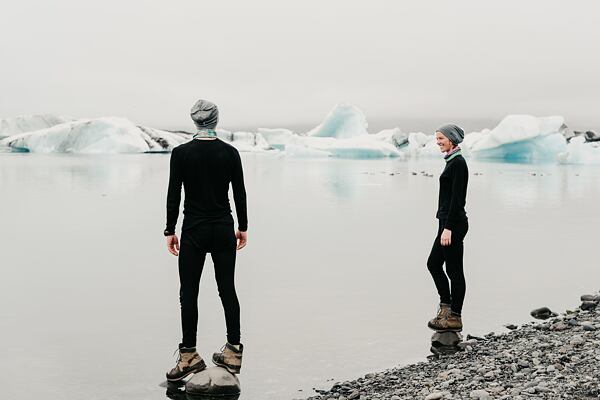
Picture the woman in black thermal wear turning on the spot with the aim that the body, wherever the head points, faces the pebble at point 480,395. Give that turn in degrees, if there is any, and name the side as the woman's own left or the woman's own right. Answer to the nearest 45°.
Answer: approximately 90° to the woman's own left

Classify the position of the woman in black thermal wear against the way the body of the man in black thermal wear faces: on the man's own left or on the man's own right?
on the man's own right

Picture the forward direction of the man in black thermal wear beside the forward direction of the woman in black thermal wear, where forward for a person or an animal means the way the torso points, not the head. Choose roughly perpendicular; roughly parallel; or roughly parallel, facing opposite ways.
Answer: roughly perpendicular

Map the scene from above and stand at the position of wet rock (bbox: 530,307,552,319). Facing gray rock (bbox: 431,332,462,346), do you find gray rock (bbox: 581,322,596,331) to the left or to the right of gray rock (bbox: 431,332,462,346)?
left

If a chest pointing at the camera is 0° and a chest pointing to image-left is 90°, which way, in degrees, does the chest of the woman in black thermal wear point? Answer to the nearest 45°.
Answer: approximately 90°

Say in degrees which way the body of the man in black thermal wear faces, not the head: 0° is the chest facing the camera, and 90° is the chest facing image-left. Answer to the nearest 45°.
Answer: approximately 180°

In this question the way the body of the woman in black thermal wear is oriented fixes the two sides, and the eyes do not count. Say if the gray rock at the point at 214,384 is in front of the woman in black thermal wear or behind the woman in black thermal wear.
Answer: in front

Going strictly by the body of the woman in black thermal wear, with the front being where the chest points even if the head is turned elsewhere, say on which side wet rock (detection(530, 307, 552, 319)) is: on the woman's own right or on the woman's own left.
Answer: on the woman's own right

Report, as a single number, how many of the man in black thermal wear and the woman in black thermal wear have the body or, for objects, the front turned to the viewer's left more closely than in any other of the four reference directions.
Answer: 1

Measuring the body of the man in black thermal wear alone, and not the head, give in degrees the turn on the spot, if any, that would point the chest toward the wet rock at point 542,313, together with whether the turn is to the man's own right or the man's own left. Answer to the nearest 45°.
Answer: approximately 45° to the man's own right

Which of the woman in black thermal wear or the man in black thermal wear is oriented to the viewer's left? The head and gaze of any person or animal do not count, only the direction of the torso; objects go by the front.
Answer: the woman in black thermal wear

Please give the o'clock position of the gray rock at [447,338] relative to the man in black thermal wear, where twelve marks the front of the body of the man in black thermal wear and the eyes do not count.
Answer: The gray rock is roughly at 2 o'clock from the man in black thermal wear.

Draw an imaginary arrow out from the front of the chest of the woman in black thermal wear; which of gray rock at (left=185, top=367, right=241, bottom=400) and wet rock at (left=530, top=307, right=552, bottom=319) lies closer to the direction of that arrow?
the gray rock
